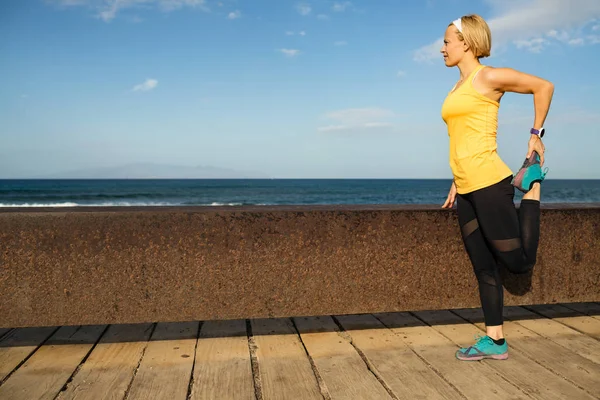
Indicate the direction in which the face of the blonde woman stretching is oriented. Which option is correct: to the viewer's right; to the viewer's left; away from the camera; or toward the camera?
to the viewer's left

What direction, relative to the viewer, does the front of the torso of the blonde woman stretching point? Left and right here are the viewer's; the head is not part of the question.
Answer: facing to the left of the viewer
